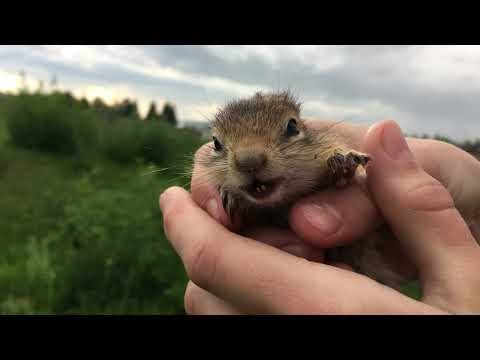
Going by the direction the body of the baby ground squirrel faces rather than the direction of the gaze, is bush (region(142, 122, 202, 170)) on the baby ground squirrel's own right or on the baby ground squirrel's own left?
on the baby ground squirrel's own right

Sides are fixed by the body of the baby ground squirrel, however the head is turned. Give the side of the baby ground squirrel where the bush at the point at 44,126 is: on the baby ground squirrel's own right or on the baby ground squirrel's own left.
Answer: on the baby ground squirrel's own right

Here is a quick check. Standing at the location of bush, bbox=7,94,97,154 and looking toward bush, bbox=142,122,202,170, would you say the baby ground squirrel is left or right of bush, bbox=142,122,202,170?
right

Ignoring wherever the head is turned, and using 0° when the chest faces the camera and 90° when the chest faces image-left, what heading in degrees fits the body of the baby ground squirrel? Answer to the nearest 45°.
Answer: approximately 45°
